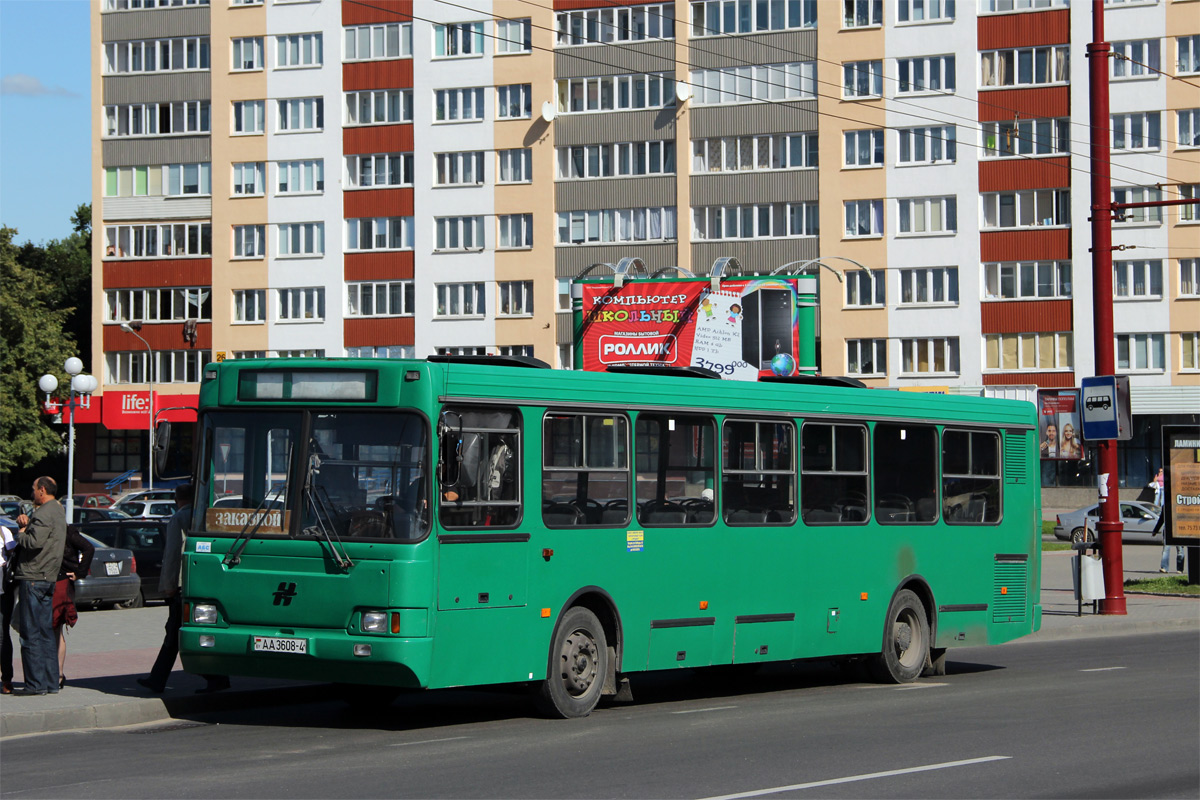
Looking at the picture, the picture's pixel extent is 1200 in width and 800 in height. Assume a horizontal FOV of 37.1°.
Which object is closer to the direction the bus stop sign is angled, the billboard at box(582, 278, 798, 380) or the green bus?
the green bus

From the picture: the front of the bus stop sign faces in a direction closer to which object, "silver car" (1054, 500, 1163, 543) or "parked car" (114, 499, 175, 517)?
the parked car

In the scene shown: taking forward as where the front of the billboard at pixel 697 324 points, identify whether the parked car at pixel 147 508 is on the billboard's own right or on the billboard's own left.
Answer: on the billboard's own right

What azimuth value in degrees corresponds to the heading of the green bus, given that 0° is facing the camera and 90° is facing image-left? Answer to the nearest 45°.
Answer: approximately 45°

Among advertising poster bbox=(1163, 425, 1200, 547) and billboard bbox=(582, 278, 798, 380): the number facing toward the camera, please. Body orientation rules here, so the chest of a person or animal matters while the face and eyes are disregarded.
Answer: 2

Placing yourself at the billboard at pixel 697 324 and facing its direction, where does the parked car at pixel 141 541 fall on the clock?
The parked car is roughly at 1 o'clock from the billboard.
